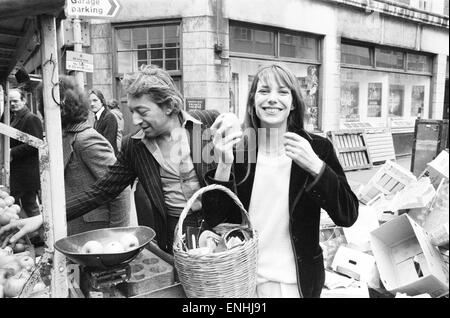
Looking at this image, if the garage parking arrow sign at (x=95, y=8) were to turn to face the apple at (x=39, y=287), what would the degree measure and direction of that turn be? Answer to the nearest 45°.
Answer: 0° — it already faces it

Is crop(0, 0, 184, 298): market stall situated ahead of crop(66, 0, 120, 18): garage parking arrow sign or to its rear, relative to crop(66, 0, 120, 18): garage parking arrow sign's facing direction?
ahead

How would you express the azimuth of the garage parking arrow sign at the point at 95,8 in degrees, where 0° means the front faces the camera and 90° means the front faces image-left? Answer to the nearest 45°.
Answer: approximately 0°

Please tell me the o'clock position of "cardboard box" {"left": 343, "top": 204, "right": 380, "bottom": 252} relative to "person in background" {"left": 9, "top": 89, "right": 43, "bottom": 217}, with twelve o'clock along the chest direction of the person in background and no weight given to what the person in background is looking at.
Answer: The cardboard box is roughly at 9 o'clock from the person in background.

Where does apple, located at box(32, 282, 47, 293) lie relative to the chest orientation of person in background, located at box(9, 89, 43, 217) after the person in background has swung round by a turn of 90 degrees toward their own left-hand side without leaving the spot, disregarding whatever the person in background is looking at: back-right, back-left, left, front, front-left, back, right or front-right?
front-right

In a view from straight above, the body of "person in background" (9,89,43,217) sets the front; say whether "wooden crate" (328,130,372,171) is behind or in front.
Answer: behind

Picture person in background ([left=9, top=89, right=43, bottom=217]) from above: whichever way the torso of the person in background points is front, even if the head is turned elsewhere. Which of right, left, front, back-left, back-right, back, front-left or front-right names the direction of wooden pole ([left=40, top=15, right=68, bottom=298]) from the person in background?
front-left

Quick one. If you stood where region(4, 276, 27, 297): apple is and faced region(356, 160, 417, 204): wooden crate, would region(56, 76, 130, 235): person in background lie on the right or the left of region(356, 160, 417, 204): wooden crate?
left

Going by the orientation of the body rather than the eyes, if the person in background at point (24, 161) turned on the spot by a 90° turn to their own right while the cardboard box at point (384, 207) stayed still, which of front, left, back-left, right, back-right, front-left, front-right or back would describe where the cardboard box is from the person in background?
back
